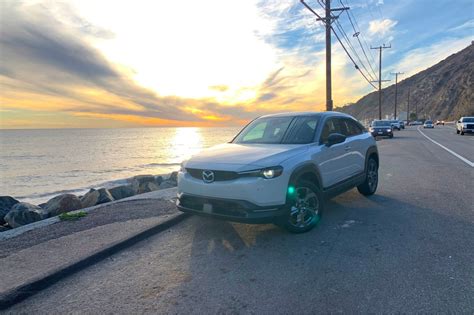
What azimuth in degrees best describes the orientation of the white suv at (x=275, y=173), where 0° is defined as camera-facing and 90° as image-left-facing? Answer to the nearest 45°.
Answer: approximately 45°

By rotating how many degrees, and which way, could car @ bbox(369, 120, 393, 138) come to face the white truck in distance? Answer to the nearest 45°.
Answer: approximately 135° to its left

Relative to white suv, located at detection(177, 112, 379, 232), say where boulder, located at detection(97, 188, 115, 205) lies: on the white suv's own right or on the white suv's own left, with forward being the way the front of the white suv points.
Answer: on the white suv's own right

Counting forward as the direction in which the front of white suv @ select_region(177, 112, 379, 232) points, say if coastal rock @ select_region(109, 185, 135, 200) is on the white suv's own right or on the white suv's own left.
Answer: on the white suv's own right

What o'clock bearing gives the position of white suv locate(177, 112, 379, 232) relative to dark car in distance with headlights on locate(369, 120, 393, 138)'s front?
The white suv is roughly at 12 o'clock from the dark car in distance with headlights on.

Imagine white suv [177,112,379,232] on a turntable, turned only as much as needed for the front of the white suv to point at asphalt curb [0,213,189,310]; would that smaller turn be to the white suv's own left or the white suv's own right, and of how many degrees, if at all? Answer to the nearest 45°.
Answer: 0° — it already faces it

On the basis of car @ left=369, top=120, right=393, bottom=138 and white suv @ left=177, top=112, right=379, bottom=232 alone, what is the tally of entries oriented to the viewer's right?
0

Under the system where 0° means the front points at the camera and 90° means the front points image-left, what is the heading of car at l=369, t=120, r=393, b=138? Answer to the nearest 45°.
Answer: approximately 0°

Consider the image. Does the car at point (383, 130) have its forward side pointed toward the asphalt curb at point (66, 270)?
yes

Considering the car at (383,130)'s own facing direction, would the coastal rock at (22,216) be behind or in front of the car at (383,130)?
in front

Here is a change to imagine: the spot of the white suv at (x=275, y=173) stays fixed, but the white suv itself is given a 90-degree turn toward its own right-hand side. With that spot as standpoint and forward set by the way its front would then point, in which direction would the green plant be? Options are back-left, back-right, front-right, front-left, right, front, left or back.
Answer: front-left
